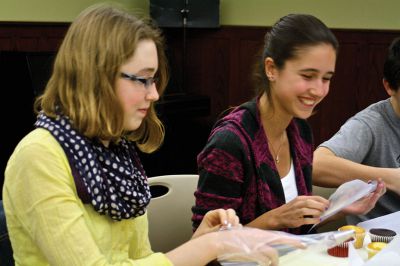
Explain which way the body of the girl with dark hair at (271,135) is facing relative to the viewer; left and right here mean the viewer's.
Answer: facing the viewer and to the right of the viewer

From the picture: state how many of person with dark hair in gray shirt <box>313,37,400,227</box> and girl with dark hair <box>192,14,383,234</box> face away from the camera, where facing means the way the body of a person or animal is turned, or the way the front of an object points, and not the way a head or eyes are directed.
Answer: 0

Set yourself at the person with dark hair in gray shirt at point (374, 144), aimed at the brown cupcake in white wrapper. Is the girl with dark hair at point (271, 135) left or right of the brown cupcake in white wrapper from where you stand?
right

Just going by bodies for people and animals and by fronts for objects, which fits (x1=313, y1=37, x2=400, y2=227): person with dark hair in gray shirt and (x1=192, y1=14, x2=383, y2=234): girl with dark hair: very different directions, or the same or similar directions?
same or similar directions

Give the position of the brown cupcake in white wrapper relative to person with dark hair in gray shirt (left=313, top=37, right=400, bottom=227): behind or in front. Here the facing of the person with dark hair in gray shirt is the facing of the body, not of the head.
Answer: in front

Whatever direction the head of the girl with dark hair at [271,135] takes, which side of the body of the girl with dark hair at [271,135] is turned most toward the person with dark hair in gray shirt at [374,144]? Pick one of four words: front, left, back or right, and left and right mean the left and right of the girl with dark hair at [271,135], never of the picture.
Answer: left

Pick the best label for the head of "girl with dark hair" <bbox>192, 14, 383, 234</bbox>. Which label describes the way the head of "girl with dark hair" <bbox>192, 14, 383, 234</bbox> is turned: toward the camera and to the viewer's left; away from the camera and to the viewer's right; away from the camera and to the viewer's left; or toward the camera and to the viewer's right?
toward the camera and to the viewer's right
